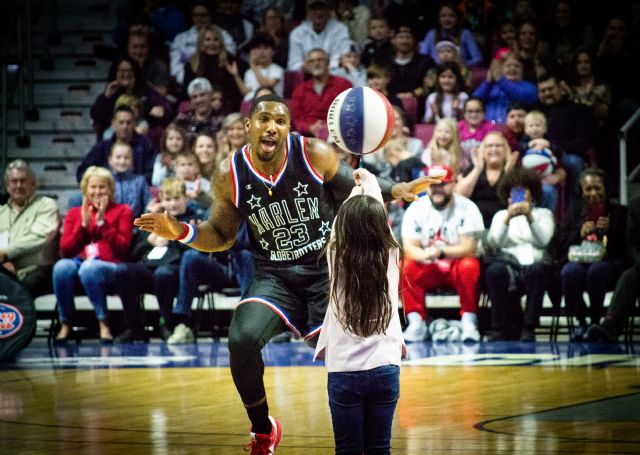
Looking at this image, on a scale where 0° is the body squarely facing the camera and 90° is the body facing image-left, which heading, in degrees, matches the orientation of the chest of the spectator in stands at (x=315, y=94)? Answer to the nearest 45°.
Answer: approximately 0°

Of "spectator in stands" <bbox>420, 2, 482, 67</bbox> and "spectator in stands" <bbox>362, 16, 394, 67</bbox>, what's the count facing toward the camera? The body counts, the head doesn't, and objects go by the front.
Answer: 2

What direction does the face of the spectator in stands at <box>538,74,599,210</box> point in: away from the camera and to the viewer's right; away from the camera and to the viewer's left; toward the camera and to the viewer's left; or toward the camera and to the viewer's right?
toward the camera and to the viewer's left

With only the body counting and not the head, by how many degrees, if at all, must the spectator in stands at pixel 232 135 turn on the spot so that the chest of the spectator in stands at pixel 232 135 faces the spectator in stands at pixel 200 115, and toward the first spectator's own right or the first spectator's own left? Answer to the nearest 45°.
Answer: approximately 135° to the first spectator's own right

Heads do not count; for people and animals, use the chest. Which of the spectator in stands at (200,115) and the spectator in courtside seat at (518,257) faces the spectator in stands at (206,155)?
the spectator in stands at (200,115)

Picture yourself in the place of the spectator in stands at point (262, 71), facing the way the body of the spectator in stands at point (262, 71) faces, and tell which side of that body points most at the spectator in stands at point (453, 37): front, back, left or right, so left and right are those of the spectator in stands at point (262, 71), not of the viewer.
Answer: left

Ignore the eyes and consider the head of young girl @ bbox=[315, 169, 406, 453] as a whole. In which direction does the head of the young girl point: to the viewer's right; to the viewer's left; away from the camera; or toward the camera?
away from the camera

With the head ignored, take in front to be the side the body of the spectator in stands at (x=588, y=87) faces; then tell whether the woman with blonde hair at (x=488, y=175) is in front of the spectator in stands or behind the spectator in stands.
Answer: in front
